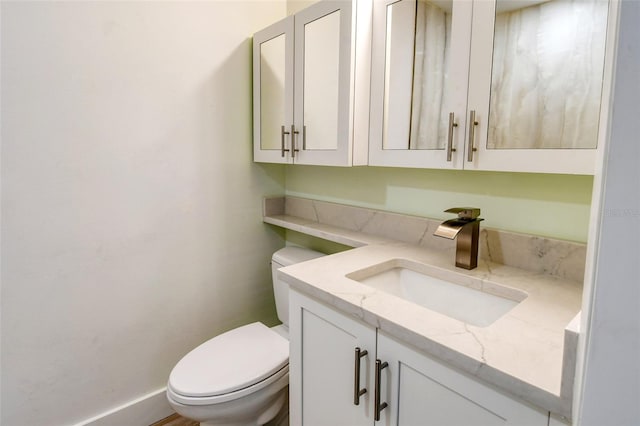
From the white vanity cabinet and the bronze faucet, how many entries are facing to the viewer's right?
0

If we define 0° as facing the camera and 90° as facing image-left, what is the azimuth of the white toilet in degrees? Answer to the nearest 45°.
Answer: approximately 45°

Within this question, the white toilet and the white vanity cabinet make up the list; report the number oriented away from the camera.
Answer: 0

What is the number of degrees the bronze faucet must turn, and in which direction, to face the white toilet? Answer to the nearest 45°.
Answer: approximately 45° to its right

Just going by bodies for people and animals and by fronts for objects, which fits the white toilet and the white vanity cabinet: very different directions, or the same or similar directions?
same or similar directions

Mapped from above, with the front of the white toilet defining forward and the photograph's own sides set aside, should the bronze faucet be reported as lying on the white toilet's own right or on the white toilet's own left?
on the white toilet's own left

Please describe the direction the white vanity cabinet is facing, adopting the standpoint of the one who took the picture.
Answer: facing the viewer and to the left of the viewer

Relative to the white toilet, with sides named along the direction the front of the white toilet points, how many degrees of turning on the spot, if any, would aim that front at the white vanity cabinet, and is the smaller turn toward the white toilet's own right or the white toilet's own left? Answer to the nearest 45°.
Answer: approximately 90° to the white toilet's own left

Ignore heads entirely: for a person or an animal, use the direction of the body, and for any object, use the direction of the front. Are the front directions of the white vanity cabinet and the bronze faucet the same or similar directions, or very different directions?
same or similar directions

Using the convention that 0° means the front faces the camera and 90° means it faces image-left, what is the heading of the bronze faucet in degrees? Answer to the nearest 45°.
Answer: approximately 45°

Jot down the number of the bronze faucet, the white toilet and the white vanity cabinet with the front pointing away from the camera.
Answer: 0
